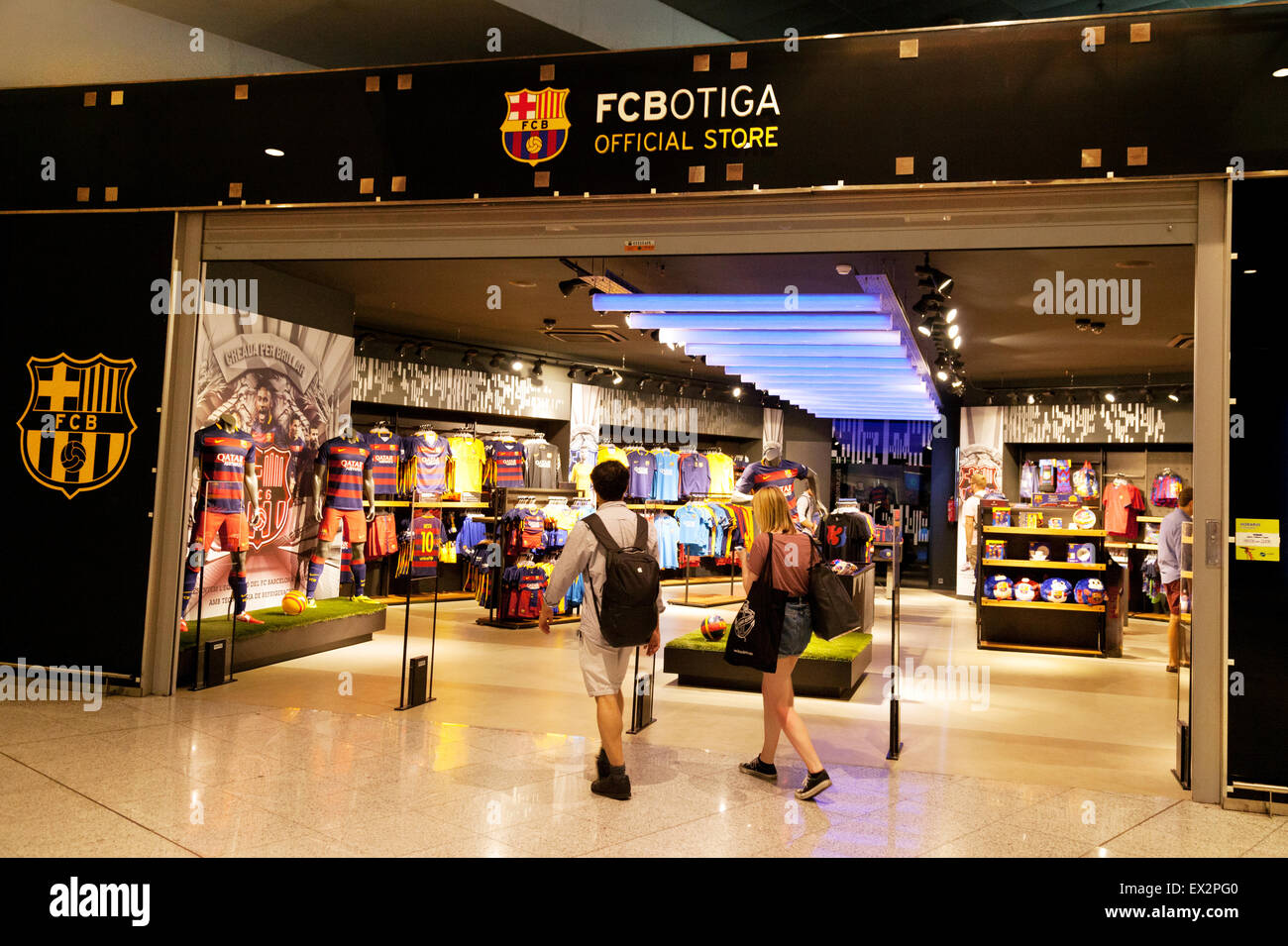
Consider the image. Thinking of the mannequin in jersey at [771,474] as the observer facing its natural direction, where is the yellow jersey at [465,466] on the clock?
The yellow jersey is roughly at 4 o'clock from the mannequin in jersey.

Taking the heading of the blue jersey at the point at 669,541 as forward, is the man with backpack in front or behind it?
in front

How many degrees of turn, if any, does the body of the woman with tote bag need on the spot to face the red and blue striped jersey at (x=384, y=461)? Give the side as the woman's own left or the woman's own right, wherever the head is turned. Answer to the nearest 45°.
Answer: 0° — they already face it

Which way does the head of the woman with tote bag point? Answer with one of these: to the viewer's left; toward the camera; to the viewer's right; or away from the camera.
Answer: away from the camera

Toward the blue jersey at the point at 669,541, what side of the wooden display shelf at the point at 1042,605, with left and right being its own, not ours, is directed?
right
